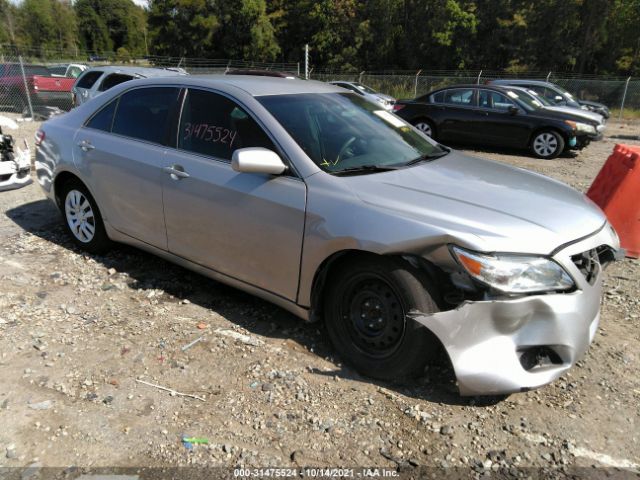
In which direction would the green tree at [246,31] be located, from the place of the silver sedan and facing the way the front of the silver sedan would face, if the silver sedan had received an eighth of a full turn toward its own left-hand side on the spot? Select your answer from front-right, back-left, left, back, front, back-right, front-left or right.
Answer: left

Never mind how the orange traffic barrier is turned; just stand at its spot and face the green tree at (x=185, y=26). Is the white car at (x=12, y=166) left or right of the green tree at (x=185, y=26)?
left

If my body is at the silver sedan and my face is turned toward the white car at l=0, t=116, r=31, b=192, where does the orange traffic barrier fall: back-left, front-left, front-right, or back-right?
back-right

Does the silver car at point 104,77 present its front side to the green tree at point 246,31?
no

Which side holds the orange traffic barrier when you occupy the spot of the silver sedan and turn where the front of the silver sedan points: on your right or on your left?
on your left

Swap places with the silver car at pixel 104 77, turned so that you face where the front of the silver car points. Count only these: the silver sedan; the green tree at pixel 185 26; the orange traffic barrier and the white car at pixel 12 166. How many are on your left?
1

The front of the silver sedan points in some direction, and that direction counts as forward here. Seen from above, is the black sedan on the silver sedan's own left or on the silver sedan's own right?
on the silver sedan's own left

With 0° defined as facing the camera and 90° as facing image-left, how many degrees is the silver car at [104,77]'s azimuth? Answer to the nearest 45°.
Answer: approximately 270°

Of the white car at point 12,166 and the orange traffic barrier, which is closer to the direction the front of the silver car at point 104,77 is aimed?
the orange traffic barrier

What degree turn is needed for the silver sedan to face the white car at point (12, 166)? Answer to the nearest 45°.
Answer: approximately 180°

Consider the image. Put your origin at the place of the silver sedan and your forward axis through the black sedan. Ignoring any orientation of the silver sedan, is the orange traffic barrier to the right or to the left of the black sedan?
right

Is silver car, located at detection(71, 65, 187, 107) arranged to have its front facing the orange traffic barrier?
no

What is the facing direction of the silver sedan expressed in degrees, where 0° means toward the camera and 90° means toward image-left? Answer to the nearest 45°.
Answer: approximately 315°
